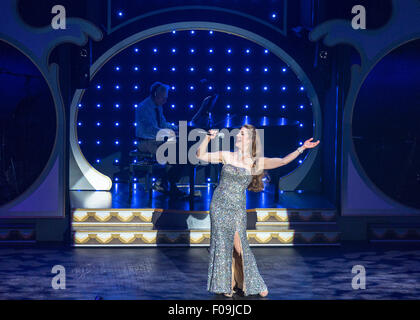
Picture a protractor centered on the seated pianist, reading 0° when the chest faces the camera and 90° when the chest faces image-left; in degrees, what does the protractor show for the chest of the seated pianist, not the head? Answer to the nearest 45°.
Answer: approximately 270°
